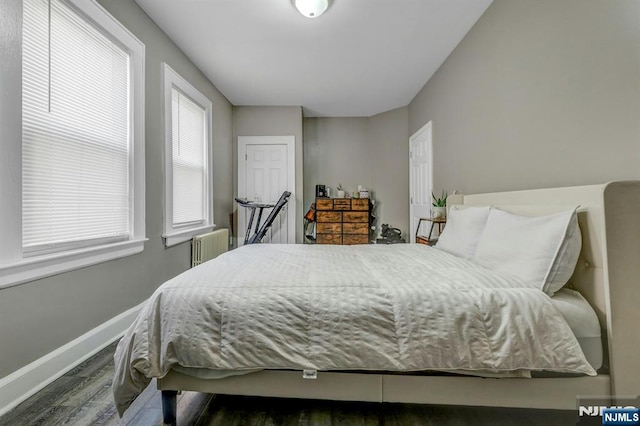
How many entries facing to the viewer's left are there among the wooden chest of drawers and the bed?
1

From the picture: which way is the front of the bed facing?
to the viewer's left

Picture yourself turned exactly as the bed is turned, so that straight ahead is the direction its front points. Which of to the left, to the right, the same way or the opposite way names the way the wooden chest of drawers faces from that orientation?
to the left

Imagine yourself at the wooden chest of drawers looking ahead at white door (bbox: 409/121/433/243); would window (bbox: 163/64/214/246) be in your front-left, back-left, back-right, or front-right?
back-right

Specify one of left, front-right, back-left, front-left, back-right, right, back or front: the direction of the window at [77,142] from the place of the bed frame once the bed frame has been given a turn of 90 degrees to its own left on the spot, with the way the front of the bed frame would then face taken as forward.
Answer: right

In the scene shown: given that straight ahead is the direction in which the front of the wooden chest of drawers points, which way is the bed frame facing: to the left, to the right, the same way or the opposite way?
to the right

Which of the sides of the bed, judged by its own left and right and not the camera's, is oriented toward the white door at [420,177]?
right

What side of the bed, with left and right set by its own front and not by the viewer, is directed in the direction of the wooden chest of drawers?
right

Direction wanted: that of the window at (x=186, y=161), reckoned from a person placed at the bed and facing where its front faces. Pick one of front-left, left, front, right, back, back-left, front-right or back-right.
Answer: front-right

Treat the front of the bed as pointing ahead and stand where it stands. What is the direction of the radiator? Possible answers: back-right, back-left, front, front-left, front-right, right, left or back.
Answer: front-right

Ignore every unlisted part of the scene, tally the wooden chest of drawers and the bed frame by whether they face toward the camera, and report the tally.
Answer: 1
